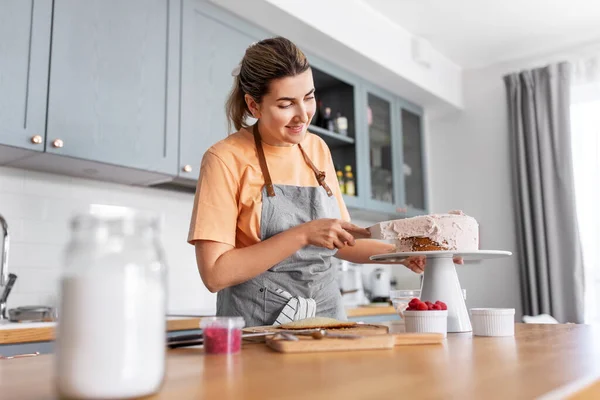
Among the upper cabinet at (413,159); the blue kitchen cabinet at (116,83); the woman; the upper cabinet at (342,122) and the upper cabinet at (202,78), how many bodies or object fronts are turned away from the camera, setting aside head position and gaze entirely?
0

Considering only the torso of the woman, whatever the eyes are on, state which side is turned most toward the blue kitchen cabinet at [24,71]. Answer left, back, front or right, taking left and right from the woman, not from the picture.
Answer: back

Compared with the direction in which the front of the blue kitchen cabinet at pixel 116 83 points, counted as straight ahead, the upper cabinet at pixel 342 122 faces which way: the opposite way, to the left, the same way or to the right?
the same way

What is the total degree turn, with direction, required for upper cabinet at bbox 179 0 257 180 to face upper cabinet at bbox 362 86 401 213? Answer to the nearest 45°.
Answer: approximately 90° to its left

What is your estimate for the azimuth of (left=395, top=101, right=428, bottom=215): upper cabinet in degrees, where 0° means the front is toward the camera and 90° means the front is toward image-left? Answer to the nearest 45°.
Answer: approximately 315°

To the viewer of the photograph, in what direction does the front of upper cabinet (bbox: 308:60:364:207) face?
facing the viewer and to the right of the viewer

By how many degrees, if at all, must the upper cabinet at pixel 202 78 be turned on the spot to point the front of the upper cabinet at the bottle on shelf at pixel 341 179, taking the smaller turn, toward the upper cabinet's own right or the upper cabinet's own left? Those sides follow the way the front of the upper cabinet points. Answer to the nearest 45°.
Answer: approximately 90° to the upper cabinet's own left

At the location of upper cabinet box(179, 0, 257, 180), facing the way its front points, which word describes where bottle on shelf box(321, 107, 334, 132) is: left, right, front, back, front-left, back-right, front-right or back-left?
left

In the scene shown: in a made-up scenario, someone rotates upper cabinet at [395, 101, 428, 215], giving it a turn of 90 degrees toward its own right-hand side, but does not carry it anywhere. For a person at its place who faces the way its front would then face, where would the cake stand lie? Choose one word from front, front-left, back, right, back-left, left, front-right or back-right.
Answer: front-left

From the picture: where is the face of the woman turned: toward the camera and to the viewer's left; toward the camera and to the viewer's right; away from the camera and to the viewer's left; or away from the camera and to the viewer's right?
toward the camera and to the viewer's right

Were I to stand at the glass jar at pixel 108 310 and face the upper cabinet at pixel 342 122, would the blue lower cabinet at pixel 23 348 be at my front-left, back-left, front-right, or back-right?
front-left

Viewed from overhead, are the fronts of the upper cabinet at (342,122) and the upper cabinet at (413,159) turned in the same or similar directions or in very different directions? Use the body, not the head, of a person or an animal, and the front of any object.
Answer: same or similar directions

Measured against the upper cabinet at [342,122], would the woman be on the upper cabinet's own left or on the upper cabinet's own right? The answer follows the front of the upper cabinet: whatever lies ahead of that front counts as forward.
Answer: on the upper cabinet's own right

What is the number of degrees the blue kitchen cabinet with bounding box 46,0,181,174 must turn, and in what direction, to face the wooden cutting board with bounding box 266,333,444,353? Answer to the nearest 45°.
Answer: approximately 45° to its right

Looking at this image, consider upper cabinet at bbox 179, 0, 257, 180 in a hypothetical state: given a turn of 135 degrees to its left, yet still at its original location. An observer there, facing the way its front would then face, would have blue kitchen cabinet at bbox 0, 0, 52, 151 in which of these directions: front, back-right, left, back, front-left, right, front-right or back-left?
back-left

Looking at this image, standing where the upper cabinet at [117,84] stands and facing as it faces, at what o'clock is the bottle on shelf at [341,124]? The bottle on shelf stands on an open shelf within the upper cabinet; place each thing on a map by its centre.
The bottle on shelf is roughly at 9 o'clock from the upper cabinet.

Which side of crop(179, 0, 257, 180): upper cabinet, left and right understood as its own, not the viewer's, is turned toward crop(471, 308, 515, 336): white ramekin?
front

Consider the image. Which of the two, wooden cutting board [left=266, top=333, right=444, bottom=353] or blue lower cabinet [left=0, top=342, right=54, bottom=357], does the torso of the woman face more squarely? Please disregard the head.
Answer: the wooden cutting board

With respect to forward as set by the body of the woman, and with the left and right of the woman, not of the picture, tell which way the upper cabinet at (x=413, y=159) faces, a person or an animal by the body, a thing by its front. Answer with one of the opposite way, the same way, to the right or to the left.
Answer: the same way
